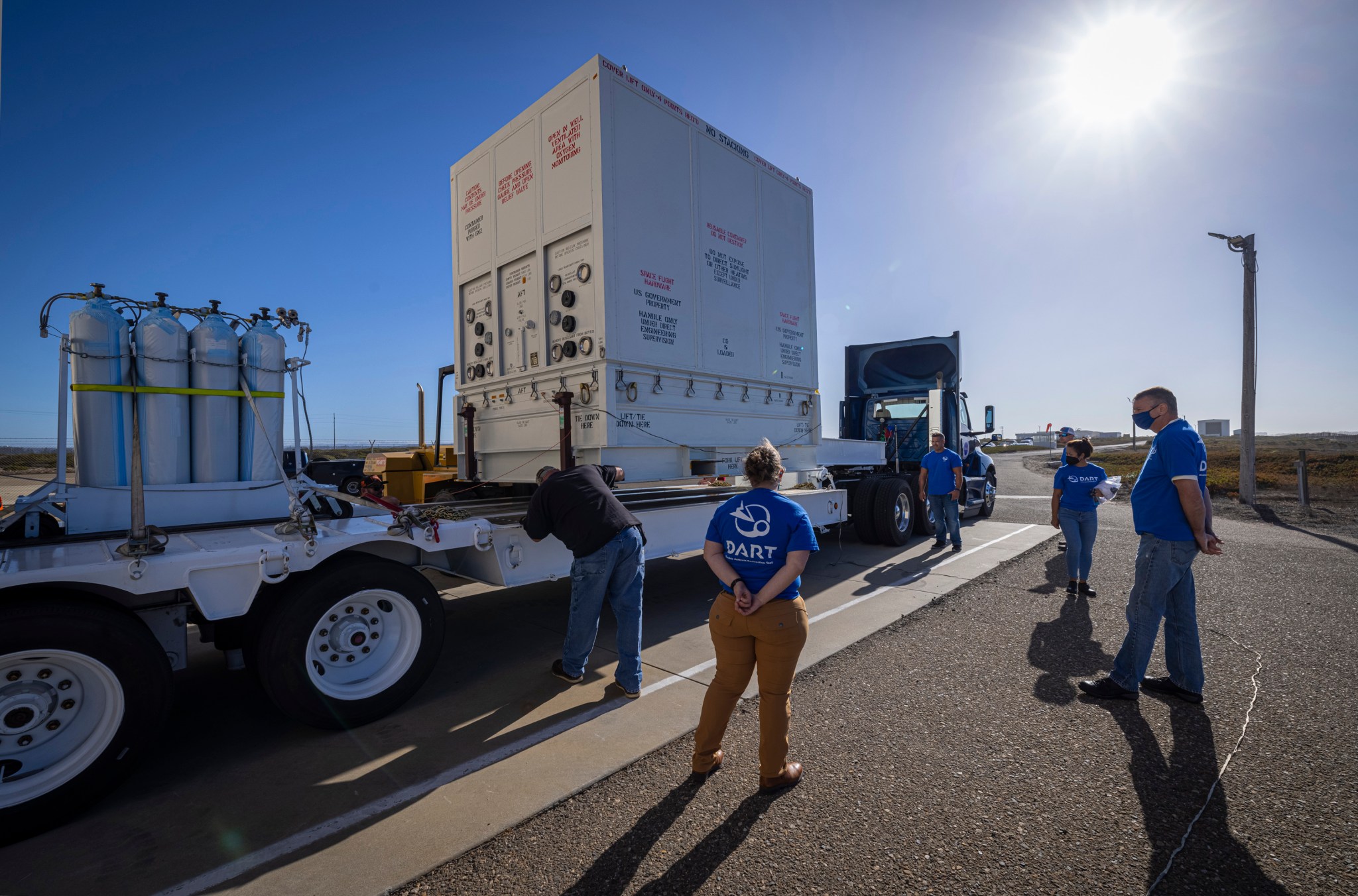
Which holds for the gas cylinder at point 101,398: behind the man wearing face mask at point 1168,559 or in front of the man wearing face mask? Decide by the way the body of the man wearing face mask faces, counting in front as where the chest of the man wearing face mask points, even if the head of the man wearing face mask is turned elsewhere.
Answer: in front

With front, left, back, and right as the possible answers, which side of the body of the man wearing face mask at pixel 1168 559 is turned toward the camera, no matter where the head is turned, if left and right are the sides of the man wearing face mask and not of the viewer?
left

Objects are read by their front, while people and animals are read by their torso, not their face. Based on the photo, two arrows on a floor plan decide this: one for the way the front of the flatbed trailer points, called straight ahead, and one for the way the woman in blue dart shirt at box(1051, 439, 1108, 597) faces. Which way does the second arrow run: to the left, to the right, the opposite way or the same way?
the opposite way

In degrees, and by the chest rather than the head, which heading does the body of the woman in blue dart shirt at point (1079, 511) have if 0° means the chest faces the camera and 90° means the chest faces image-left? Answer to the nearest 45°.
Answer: approximately 0°

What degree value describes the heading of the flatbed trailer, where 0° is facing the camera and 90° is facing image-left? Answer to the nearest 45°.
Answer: approximately 225°

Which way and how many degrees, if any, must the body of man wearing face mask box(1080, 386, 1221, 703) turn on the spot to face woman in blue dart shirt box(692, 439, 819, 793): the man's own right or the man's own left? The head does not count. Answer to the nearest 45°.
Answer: approximately 45° to the man's own left

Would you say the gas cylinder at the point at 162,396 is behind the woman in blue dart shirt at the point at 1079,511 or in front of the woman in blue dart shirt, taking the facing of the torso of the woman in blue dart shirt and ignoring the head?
in front

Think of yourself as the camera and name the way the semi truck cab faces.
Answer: facing away from the viewer and to the right of the viewer

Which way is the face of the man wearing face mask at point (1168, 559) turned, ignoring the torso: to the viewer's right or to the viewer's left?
to the viewer's left

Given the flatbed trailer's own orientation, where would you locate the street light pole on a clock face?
The street light pole is roughly at 1 o'clock from the flatbed trailer.

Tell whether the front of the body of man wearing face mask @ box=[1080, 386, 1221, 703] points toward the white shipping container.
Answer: yes

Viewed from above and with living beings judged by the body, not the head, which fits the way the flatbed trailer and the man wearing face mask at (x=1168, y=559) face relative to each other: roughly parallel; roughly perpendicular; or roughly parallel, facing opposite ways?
roughly perpendicular

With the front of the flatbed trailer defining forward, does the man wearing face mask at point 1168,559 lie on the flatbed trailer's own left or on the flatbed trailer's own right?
on the flatbed trailer's own right

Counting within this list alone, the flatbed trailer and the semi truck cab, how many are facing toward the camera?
0

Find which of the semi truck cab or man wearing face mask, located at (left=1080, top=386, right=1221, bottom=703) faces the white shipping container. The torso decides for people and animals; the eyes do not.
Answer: the man wearing face mask
